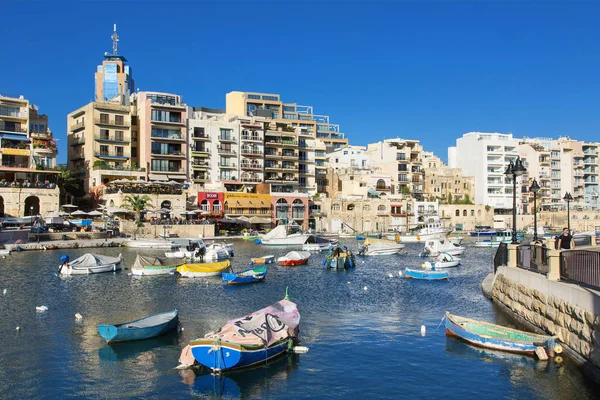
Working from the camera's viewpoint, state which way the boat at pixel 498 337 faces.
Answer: facing away from the viewer and to the left of the viewer

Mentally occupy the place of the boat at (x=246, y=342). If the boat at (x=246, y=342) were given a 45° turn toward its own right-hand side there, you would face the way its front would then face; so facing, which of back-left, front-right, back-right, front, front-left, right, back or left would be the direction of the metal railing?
front

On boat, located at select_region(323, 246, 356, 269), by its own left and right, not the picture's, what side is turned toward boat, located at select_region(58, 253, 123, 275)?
right

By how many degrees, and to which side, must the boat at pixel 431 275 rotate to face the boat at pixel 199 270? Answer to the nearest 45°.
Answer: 0° — it already faces it

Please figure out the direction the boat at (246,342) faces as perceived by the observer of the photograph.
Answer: facing away from the viewer and to the right of the viewer

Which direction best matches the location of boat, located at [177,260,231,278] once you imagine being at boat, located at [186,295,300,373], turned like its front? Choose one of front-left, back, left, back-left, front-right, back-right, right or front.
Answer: front-left

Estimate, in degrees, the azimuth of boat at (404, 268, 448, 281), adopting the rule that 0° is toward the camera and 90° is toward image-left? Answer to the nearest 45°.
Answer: approximately 90°

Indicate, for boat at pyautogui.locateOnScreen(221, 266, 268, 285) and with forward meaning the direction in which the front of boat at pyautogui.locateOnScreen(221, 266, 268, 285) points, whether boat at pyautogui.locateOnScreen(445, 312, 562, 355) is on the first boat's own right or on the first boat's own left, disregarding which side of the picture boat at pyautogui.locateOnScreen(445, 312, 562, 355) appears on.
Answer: on the first boat's own right
